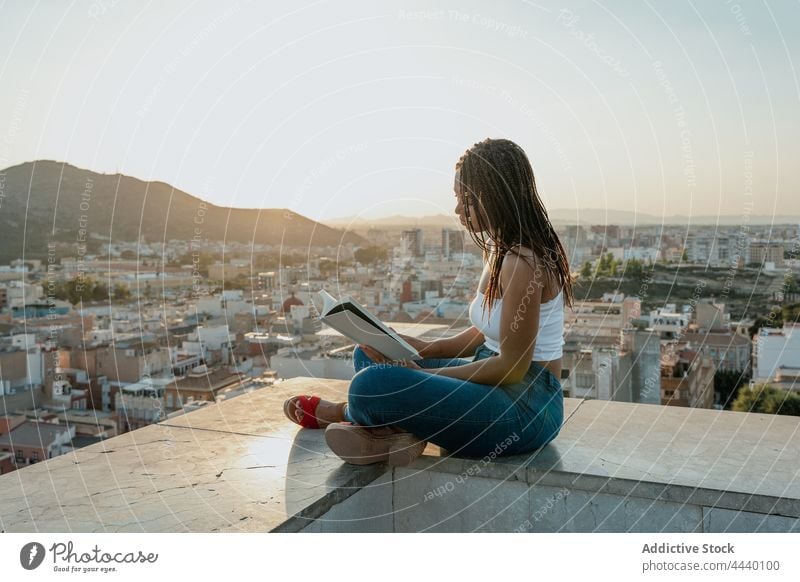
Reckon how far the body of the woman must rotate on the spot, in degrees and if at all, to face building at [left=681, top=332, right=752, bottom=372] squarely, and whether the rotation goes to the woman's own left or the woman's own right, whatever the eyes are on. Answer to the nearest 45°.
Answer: approximately 135° to the woman's own right

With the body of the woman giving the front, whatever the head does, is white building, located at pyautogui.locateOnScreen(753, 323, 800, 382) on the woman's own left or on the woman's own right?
on the woman's own right

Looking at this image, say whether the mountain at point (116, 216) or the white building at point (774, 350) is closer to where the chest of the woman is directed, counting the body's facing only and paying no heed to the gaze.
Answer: the mountain

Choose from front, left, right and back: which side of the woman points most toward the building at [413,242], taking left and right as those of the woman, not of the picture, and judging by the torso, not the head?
right

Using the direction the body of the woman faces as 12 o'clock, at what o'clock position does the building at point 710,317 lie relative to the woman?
The building is roughly at 4 o'clock from the woman.

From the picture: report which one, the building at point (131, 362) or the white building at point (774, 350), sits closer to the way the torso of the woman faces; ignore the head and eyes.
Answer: the building

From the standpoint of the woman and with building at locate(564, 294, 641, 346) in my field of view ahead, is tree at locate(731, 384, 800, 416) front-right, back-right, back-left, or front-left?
front-right

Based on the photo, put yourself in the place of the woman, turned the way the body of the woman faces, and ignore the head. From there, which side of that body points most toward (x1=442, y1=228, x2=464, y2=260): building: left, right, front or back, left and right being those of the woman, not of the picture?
right

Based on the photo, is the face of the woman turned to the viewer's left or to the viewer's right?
to the viewer's left

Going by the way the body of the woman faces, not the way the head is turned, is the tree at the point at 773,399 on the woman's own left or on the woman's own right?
on the woman's own right

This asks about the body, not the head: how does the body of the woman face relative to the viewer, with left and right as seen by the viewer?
facing to the left of the viewer

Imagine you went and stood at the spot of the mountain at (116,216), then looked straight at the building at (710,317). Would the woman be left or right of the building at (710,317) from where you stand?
right

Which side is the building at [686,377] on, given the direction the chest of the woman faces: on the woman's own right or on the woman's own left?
on the woman's own right

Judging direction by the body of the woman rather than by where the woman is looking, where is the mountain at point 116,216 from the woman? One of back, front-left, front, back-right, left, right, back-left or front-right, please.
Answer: front-right
